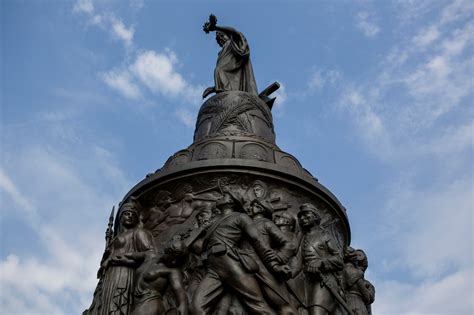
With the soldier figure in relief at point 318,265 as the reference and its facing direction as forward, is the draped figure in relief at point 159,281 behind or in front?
in front

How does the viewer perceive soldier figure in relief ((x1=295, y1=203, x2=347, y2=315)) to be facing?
facing the viewer and to the left of the viewer

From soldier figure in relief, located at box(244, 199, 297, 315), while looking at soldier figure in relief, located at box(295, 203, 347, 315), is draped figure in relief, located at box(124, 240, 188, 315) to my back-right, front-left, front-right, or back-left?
back-left
